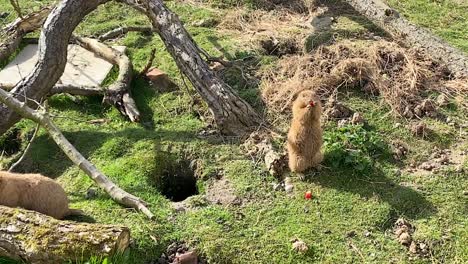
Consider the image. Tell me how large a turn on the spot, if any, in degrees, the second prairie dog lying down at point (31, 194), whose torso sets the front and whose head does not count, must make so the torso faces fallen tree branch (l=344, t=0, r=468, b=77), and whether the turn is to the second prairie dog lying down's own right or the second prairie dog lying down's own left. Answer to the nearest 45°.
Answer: approximately 180°

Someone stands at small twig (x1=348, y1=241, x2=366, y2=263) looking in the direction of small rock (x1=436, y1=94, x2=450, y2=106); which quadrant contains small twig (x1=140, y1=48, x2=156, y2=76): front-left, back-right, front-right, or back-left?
front-left

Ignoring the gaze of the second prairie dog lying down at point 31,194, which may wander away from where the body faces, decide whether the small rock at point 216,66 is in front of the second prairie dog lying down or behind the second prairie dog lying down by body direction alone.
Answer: behind

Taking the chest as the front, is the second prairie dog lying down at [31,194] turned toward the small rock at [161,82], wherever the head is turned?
no

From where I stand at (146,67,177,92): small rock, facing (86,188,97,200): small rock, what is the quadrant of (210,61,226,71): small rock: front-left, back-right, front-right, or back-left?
back-left

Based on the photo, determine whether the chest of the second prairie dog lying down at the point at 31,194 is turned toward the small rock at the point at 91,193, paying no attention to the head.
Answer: no

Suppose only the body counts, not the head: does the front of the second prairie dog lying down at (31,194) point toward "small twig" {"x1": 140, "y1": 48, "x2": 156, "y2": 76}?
no

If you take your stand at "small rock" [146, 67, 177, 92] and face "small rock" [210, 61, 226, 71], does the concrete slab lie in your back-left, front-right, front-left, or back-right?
back-left

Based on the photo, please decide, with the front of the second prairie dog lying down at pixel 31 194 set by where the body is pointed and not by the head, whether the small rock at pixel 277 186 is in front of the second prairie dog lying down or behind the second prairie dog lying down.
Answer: behind

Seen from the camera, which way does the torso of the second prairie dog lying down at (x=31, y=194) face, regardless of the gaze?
to the viewer's left

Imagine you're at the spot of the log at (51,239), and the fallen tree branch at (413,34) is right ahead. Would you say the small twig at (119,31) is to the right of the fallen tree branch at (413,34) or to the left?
left
